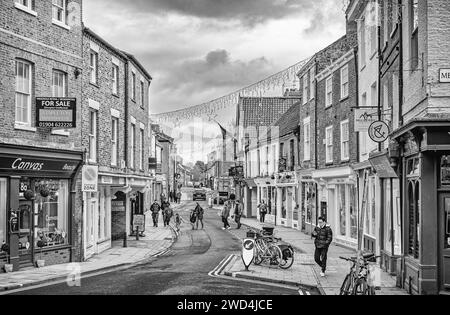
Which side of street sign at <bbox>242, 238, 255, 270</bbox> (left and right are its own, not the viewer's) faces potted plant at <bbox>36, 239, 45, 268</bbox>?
right

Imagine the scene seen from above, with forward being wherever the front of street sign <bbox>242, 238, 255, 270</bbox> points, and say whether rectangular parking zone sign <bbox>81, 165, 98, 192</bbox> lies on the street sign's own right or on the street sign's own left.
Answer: on the street sign's own right

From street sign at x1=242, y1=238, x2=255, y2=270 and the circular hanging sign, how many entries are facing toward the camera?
2

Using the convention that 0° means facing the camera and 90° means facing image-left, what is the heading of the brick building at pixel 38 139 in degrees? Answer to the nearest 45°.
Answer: approximately 315°

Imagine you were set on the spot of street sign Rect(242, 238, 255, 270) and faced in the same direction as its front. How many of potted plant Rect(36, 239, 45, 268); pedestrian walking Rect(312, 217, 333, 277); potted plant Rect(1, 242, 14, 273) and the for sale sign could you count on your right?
3

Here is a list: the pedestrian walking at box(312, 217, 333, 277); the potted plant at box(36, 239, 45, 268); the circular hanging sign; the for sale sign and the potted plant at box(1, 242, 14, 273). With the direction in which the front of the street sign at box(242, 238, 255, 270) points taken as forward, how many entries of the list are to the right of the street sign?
3

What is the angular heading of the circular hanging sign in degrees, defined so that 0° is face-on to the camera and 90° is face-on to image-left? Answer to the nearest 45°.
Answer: approximately 0°

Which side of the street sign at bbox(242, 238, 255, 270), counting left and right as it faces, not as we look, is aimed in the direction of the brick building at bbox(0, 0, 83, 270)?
right
